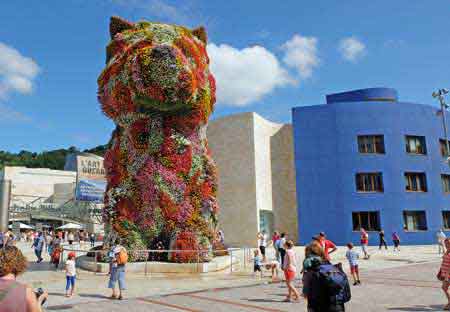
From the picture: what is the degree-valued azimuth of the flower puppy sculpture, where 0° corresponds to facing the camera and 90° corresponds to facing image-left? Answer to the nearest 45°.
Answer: approximately 0°

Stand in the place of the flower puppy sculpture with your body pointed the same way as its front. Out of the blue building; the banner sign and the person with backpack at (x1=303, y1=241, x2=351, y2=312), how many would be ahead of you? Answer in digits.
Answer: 1

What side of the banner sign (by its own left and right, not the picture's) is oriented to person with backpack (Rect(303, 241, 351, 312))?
front

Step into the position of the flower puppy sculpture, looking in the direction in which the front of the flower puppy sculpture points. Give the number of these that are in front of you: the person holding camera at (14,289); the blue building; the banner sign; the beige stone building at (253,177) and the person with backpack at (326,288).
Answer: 2

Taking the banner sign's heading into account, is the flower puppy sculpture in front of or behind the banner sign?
in front

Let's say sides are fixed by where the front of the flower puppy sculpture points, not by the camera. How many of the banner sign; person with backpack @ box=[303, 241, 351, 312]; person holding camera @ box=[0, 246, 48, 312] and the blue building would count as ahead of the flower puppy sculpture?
2

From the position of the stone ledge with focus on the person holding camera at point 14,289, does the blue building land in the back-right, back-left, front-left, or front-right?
back-left

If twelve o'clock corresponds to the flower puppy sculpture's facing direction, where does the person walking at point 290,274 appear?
The person walking is roughly at 11 o'clock from the flower puppy sculpture.

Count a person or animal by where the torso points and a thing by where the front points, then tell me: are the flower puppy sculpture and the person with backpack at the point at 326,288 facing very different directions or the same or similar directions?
very different directions

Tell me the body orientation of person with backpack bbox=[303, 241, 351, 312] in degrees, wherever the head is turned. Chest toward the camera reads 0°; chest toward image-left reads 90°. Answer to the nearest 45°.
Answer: approximately 135°

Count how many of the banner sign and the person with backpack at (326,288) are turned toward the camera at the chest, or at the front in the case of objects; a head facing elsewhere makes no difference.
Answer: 1

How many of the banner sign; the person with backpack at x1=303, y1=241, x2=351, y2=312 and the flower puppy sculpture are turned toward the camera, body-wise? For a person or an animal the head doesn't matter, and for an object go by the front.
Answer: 2
